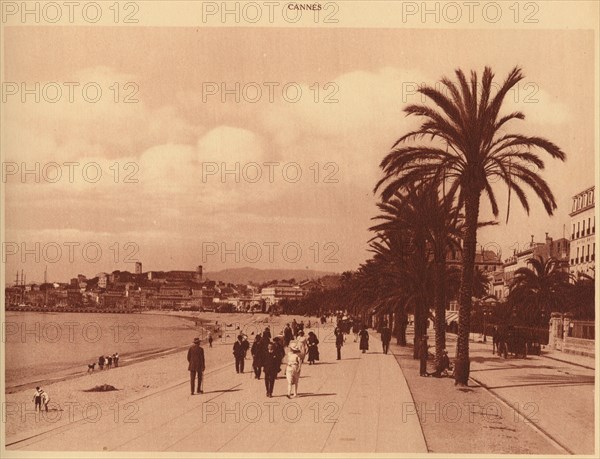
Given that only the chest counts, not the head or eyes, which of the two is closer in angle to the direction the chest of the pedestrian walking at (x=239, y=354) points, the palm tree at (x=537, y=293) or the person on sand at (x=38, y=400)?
the person on sand

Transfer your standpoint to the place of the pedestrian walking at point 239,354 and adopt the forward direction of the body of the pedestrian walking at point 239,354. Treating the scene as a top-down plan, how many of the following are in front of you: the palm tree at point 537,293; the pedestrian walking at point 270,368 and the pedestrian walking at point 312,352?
1

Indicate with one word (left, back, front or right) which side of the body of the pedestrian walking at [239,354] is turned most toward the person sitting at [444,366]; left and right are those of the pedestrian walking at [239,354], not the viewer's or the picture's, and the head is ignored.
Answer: left

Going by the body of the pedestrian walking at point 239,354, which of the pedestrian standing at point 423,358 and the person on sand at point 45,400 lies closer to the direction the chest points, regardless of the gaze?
the person on sand

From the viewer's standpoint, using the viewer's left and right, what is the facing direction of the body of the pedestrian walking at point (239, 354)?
facing the viewer

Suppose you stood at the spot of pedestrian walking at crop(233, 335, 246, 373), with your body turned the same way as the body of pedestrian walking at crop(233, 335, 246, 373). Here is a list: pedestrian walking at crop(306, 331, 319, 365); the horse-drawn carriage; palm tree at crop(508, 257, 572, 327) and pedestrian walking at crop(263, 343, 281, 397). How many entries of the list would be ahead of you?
1

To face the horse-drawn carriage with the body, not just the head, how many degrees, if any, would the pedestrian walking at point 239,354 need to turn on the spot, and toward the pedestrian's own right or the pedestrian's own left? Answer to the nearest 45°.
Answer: approximately 135° to the pedestrian's own left
